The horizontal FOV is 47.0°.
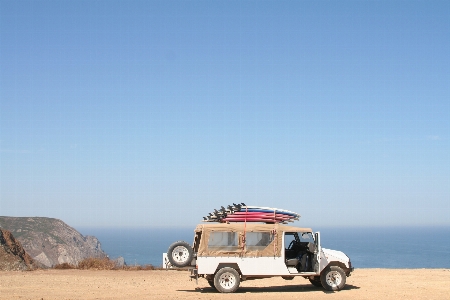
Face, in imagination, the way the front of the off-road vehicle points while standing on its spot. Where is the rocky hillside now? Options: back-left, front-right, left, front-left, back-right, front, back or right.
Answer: back-left

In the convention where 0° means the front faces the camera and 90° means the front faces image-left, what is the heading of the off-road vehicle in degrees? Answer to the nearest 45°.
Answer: approximately 270°

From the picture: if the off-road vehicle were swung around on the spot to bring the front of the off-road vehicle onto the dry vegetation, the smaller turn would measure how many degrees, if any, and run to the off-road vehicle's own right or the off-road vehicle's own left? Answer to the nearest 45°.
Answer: approximately 135° to the off-road vehicle's own left
